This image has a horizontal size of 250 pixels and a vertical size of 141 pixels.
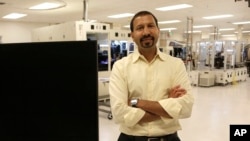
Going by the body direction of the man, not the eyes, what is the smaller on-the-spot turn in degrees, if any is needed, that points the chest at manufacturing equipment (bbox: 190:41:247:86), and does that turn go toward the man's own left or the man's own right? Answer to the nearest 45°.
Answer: approximately 180°

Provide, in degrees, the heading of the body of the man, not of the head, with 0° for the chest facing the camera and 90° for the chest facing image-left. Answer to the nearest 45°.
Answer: approximately 0°

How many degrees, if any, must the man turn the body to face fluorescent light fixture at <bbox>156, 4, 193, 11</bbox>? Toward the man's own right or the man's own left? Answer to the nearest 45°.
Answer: approximately 180°
